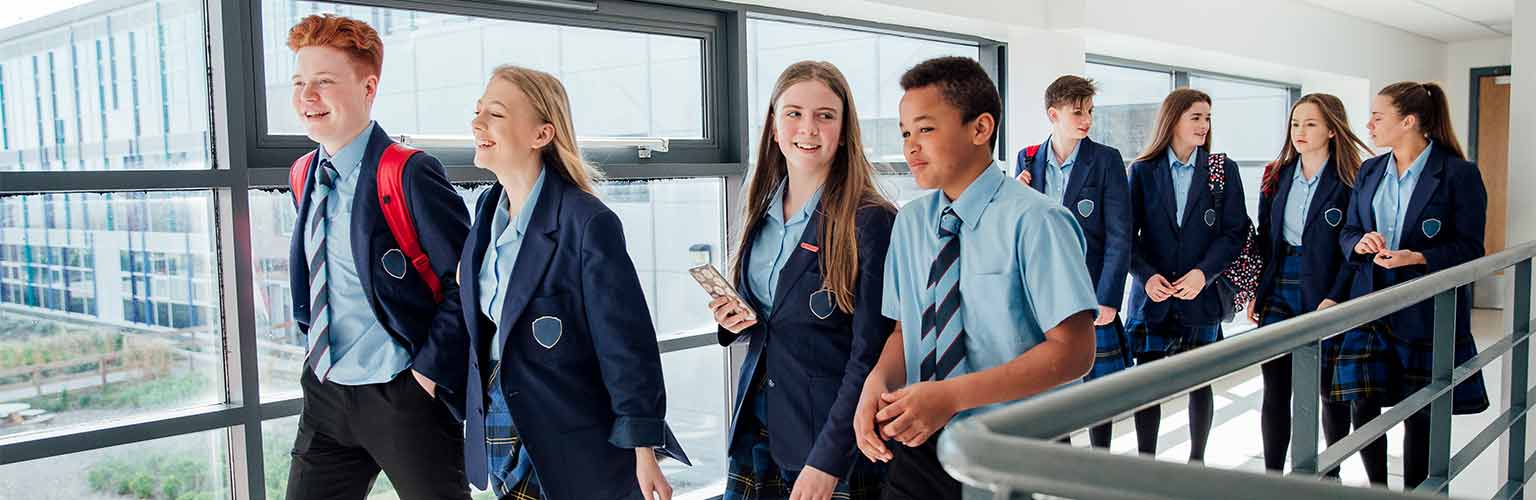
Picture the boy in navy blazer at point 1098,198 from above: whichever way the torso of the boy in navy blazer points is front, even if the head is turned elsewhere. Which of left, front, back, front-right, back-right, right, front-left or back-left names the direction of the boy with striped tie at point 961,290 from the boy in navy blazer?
front-left

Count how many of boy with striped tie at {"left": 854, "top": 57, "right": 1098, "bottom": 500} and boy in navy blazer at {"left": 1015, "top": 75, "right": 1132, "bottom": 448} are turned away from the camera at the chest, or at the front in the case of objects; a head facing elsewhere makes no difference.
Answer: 0

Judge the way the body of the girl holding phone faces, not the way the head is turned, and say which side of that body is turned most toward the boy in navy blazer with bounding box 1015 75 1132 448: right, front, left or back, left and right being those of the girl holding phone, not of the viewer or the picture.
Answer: back

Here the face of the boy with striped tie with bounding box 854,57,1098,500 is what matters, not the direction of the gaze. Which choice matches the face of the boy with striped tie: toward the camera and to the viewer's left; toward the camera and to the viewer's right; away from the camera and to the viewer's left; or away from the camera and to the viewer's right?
toward the camera and to the viewer's left

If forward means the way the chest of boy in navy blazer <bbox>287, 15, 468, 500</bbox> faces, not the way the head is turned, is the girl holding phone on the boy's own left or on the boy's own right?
on the boy's own left

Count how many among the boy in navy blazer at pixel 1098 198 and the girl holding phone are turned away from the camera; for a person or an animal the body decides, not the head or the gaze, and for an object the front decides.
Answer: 0

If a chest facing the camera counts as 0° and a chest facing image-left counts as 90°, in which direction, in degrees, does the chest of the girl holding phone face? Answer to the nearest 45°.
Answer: approximately 45°

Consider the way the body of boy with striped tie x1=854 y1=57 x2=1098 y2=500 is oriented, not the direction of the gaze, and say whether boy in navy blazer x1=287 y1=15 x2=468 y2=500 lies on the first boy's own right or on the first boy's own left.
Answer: on the first boy's own right

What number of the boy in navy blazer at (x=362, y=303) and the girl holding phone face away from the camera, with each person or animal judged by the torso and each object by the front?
0

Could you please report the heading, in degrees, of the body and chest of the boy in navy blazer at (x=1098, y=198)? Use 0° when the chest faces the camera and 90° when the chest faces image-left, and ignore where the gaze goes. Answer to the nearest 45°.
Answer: approximately 45°

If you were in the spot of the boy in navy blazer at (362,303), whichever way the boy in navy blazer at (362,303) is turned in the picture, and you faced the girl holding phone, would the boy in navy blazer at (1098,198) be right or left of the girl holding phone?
left

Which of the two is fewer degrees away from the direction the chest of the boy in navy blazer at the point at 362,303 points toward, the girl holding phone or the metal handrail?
the metal handrail
